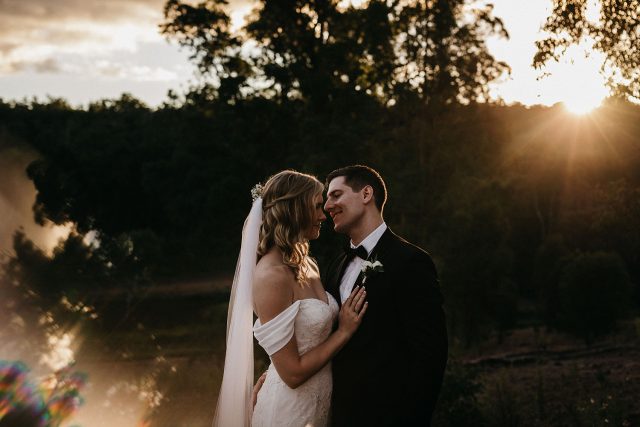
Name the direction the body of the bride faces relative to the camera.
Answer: to the viewer's right

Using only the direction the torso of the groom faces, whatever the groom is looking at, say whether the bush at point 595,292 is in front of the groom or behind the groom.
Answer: behind

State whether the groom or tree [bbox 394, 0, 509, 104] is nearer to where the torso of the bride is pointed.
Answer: the groom

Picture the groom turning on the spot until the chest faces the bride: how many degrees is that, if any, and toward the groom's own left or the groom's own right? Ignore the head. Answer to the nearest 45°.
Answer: approximately 45° to the groom's own right

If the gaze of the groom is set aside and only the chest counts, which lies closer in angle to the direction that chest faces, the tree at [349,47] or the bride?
the bride

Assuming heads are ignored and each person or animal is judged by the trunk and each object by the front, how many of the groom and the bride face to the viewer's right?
1

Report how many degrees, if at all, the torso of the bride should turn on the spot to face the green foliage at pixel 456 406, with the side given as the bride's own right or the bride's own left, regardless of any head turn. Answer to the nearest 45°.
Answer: approximately 45° to the bride's own left

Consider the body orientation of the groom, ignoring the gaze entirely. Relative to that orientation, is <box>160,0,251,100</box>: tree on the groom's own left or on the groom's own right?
on the groom's own right

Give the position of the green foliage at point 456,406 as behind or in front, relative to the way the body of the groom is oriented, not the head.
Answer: behind

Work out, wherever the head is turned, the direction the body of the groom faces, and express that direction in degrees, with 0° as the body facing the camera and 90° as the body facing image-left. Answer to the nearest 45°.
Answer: approximately 45°

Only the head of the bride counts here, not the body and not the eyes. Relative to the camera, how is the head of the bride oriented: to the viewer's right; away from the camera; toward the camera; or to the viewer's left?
to the viewer's right

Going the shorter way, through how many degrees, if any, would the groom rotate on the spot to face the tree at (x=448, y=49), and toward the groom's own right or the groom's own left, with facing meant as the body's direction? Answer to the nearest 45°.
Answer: approximately 135° to the groom's own right
